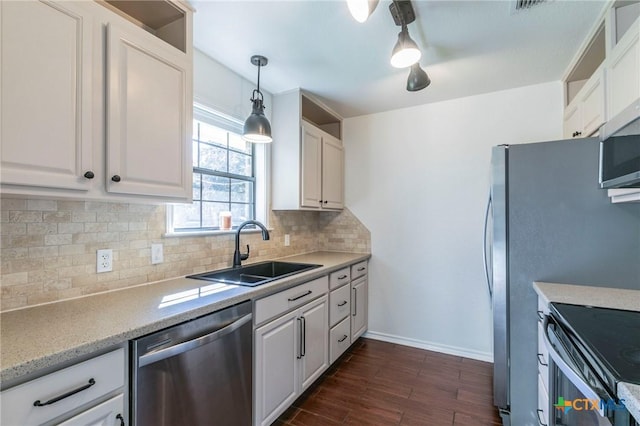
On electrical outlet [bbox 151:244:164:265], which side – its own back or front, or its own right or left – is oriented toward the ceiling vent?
front

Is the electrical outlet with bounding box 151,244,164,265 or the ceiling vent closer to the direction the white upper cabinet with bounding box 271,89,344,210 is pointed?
the ceiling vent

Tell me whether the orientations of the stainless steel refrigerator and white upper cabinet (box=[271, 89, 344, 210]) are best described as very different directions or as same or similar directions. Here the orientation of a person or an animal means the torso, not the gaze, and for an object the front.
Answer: very different directions

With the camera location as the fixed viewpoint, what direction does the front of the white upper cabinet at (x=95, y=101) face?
facing the viewer and to the right of the viewer

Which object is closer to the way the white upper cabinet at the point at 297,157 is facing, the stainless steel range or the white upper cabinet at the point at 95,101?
the stainless steel range

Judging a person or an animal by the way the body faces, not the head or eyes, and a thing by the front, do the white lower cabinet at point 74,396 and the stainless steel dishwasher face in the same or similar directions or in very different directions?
same or similar directions

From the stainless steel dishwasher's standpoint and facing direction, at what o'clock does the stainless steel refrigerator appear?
The stainless steel refrigerator is roughly at 11 o'clock from the stainless steel dishwasher.

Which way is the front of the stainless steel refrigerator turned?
to the viewer's left

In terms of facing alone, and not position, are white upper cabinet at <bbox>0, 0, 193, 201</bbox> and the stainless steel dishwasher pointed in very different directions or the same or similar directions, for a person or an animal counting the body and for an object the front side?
same or similar directions

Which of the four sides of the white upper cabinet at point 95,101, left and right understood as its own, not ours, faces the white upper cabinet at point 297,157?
left

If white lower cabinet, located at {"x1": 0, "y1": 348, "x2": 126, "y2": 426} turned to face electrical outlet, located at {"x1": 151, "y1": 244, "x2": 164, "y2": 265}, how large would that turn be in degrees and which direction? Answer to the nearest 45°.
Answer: approximately 90° to its left

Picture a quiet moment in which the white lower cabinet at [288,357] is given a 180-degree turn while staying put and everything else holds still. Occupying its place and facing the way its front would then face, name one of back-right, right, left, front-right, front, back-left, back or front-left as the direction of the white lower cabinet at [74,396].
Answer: left

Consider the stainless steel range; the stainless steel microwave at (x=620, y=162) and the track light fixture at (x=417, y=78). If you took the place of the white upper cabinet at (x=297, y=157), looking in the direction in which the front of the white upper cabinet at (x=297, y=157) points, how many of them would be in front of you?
3

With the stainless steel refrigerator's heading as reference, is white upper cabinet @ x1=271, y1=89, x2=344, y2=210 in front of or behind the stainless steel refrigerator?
in front
